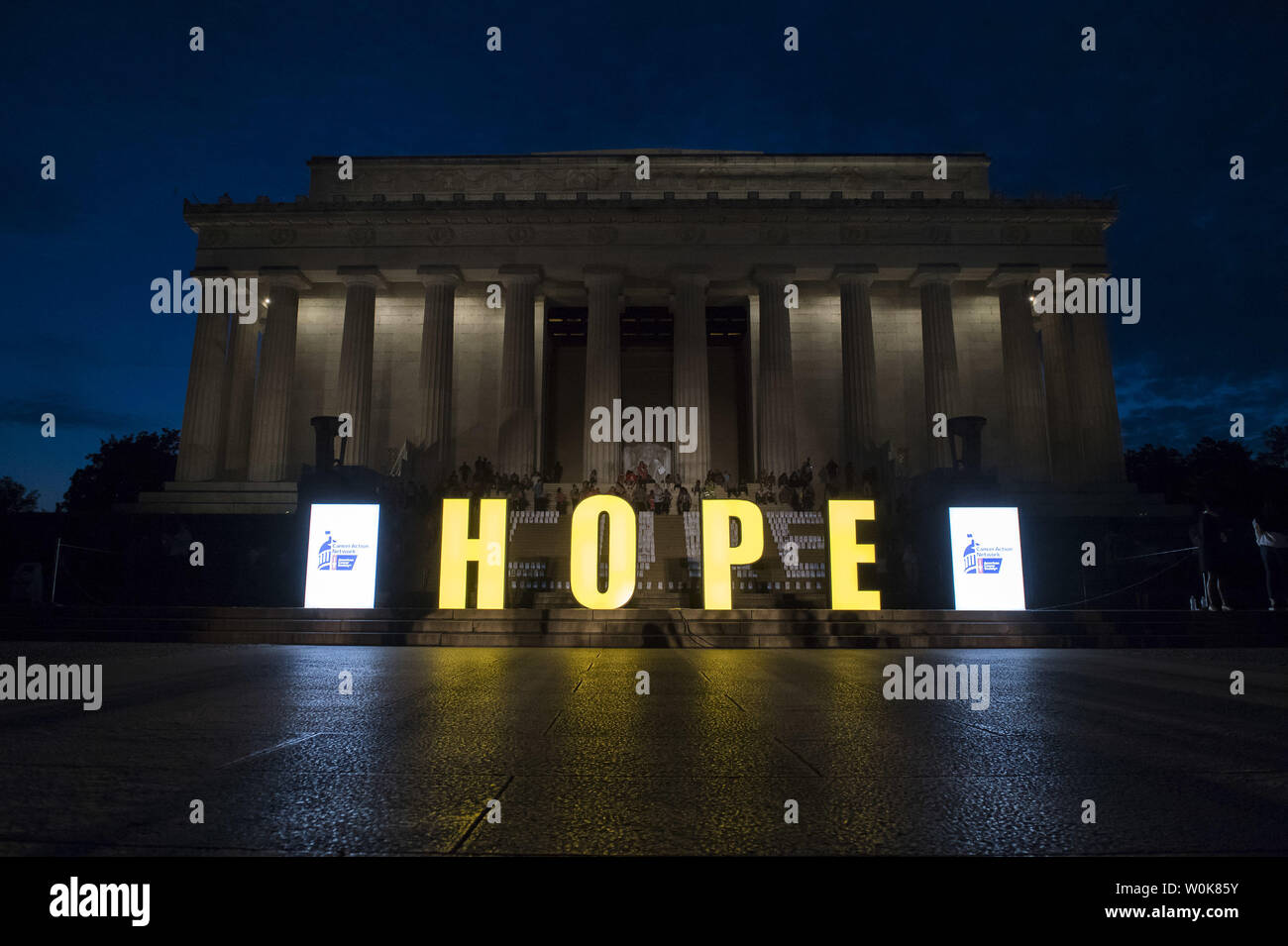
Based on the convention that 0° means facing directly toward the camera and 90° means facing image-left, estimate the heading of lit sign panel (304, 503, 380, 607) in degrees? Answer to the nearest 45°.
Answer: approximately 0°

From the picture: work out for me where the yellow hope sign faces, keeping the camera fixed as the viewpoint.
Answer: facing the viewer

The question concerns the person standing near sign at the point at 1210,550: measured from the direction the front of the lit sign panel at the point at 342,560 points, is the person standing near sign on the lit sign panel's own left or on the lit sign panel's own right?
on the lit sign panel's own left

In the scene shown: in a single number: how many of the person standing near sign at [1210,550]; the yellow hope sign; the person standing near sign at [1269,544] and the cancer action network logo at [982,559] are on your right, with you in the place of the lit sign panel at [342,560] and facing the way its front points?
0

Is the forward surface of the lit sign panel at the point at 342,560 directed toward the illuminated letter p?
no

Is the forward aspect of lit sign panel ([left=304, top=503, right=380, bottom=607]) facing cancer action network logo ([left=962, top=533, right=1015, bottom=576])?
no

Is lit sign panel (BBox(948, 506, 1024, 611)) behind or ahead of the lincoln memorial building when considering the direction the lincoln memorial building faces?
ahead

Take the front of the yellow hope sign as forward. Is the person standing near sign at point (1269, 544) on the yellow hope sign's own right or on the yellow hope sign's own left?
on the yellow hope sign's own left

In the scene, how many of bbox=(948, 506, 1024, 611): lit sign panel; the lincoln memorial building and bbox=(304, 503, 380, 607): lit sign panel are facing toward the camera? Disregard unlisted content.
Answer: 3

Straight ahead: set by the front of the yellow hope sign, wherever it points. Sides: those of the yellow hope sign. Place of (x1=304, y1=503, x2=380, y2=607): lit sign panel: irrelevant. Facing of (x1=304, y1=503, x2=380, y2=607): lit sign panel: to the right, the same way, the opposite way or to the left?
the same way

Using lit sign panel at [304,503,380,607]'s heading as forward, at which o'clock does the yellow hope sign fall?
The yellow hope sign is roughly at 10 o'clock from the lit sign panel.

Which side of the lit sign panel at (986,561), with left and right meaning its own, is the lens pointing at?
front

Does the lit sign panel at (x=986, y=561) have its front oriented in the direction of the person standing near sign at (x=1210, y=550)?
no

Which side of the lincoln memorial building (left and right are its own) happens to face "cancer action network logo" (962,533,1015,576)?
front

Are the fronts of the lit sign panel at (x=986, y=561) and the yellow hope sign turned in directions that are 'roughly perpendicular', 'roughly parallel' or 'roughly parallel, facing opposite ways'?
roughly parallel

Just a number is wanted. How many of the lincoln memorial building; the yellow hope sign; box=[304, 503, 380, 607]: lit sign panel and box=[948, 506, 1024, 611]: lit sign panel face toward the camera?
4

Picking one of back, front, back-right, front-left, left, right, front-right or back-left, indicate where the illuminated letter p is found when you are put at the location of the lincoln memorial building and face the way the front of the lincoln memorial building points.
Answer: front
